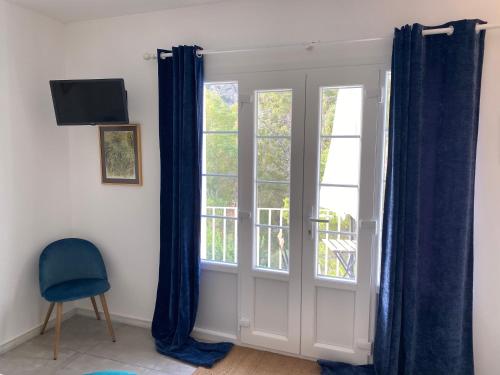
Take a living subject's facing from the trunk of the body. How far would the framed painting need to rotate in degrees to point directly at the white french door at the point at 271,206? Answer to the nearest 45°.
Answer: approximately 90° to its left

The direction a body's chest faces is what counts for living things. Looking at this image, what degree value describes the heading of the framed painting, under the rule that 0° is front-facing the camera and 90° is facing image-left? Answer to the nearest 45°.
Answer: approximately 45°

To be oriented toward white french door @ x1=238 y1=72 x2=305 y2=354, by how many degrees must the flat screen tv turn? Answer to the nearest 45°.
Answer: approximately 45° to its left

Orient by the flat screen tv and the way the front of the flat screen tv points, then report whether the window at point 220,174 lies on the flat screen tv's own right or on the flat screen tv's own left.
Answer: on the flat screen tv's own left

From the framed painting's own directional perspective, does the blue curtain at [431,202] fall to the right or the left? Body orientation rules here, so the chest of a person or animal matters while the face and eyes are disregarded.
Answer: on its left

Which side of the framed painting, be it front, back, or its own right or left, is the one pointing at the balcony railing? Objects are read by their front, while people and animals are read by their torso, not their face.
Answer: left

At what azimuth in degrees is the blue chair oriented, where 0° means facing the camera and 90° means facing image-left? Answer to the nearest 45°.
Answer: approximately 315°

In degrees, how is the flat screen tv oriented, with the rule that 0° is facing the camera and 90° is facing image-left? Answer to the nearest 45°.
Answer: approximately 0°
